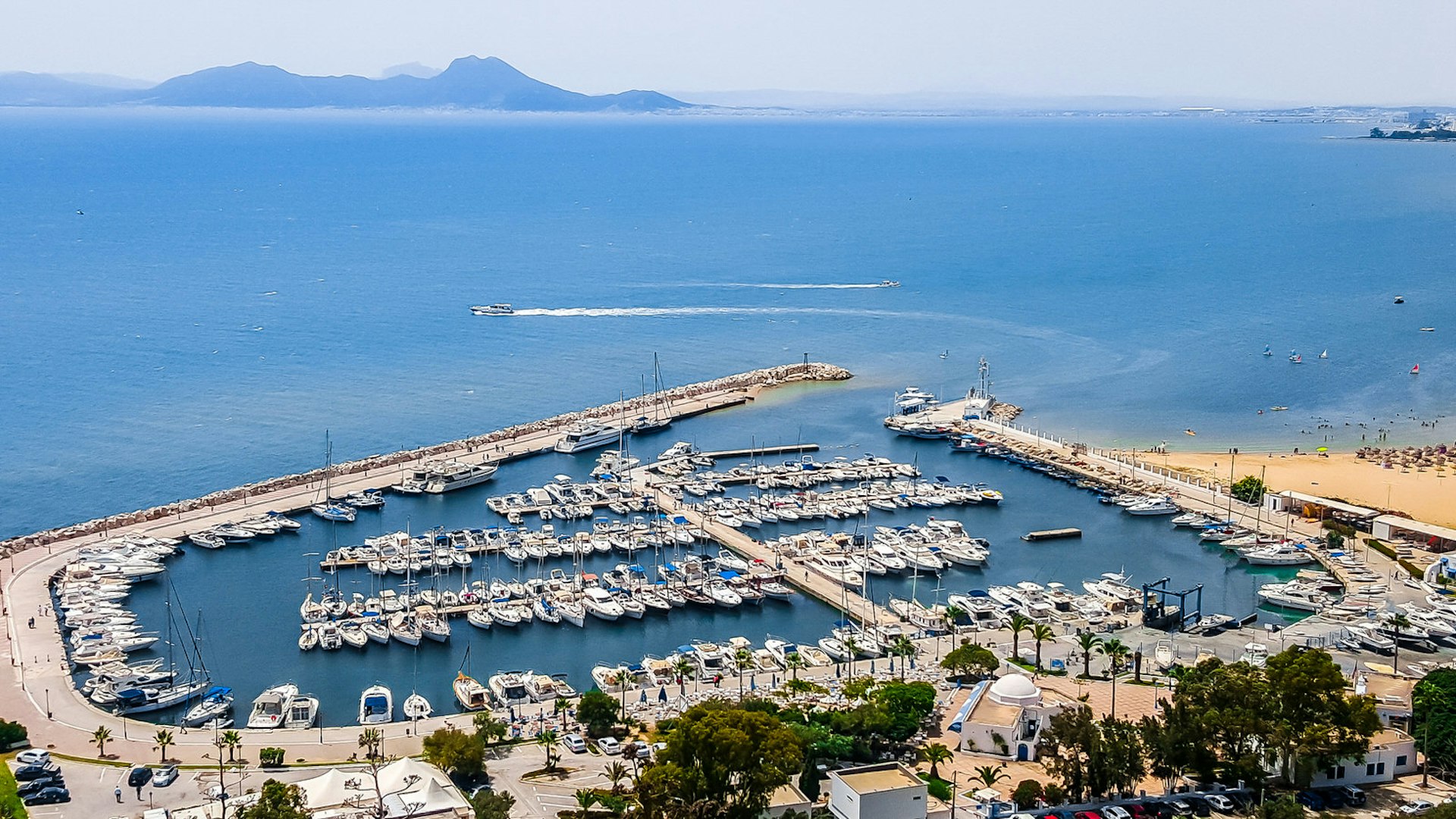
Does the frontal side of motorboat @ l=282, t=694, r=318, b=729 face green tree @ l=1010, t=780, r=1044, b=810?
no

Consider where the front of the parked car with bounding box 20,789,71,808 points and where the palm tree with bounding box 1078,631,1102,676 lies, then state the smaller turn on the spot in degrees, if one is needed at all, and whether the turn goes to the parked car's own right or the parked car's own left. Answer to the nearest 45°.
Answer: approximately 180°

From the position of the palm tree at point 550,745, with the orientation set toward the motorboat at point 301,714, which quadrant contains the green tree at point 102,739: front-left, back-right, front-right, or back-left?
front-left

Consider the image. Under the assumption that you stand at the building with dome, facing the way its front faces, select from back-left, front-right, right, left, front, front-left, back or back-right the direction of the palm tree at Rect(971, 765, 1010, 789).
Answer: front

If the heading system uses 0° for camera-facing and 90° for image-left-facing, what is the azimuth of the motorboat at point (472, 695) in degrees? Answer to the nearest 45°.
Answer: approximately 135°

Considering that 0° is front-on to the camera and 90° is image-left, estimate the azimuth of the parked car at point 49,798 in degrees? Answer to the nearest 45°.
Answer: approximately 90°

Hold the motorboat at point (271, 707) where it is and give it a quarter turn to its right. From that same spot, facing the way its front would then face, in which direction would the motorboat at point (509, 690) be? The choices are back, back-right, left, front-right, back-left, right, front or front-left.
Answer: front-left

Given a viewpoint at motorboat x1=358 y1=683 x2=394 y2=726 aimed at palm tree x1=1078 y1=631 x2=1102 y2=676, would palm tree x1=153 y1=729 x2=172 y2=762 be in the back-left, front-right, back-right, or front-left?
back-right

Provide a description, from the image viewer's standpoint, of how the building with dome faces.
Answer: facing the viewer

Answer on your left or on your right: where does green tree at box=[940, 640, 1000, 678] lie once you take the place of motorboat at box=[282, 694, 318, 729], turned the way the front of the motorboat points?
on your right

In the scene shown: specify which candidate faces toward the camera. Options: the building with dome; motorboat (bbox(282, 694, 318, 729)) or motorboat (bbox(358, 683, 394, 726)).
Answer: the building with dome

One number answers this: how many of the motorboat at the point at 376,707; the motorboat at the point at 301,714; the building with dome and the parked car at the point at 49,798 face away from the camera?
2

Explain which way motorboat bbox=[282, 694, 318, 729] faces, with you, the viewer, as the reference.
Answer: facing away from the viewer

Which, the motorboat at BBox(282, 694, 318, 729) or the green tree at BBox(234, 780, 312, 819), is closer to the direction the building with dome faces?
the green tree

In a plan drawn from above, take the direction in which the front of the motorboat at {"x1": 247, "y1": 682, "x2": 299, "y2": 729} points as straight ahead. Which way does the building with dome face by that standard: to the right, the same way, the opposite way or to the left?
the opposite way

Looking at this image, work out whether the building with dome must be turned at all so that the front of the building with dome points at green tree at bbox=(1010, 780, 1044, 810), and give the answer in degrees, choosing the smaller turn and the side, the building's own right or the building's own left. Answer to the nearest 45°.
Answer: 0° — it already faces it

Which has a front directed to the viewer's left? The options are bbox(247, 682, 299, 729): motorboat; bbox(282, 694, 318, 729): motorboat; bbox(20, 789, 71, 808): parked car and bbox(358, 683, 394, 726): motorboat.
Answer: the parked car

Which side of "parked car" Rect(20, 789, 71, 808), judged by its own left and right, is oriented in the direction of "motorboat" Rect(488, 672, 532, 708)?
back
